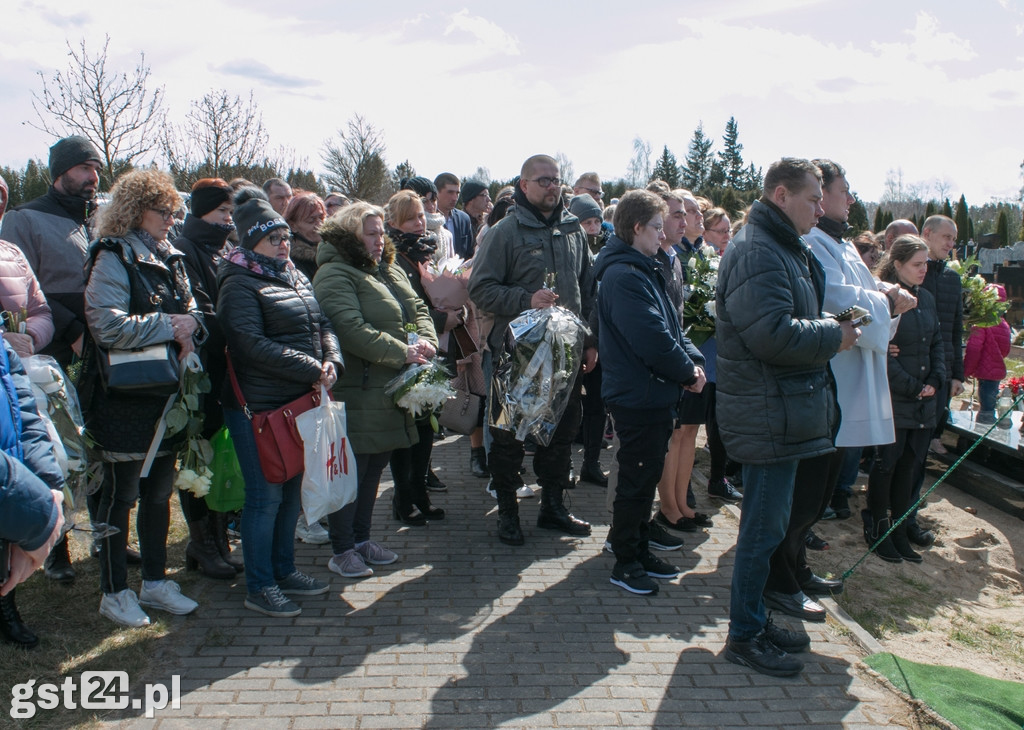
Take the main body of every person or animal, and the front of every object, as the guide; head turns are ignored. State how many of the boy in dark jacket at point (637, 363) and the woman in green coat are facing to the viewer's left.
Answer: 0

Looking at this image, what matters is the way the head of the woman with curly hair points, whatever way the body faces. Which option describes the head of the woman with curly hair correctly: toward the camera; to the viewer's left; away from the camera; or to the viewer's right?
to the viewer's right

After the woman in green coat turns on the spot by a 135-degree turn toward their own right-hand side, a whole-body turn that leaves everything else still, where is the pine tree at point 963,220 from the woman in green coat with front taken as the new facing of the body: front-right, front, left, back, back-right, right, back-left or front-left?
back-right

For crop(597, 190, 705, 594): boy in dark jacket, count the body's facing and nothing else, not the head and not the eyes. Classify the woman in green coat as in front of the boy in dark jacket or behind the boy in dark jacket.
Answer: behind

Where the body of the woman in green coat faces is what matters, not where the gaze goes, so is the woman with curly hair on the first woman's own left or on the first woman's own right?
on the first woman's own right

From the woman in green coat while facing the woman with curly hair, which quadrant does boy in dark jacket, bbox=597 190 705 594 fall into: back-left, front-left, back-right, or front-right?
back-left

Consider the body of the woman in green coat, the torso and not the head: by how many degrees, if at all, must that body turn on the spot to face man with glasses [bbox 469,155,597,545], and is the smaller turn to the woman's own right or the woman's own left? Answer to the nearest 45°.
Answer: approximately 90° to the woman's own left

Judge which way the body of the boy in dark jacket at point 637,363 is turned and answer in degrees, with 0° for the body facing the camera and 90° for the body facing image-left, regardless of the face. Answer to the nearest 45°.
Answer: approximately 270°

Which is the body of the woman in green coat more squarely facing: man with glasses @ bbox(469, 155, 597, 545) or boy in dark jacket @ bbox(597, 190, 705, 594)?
the boy in dark jacket
